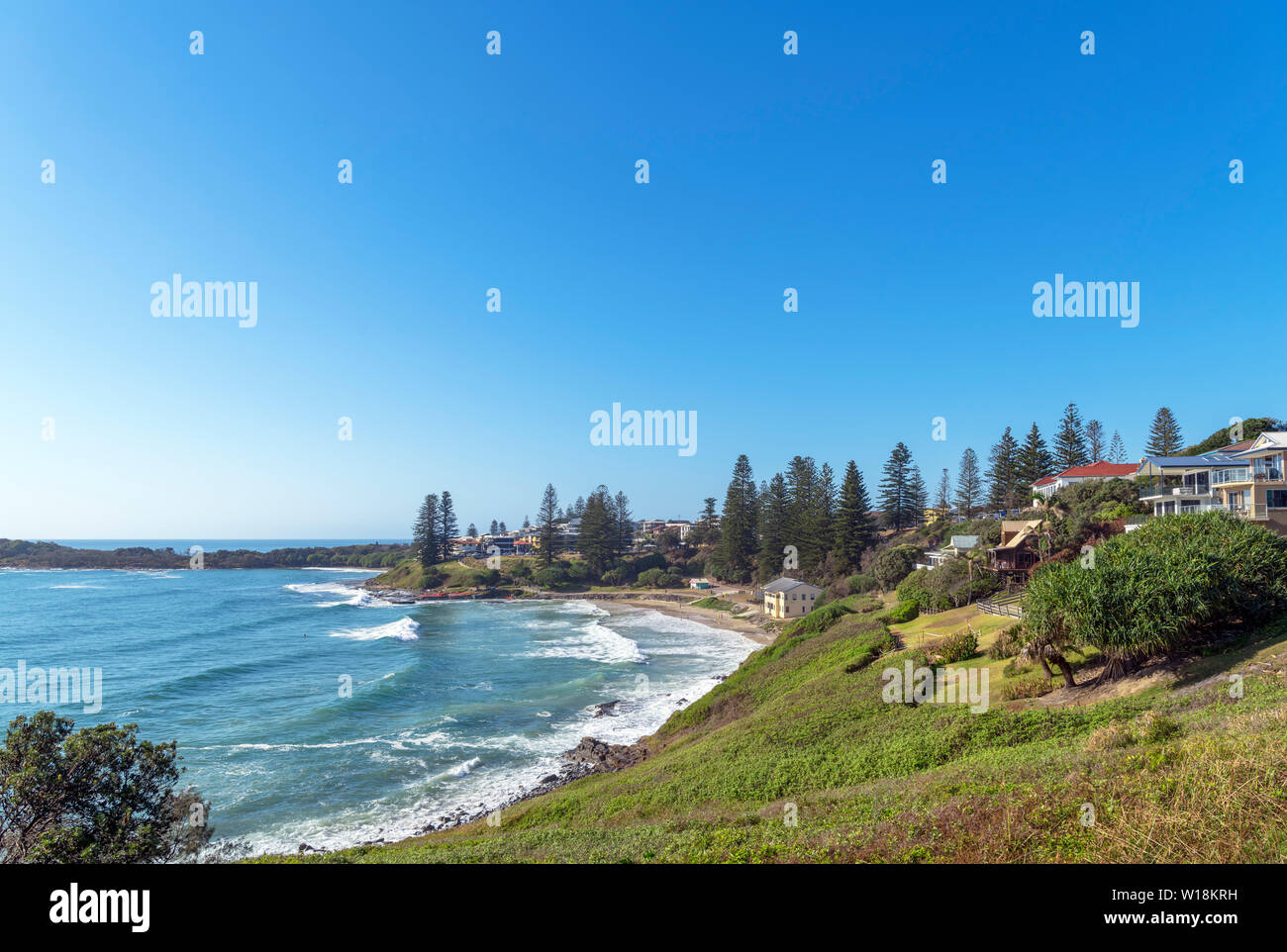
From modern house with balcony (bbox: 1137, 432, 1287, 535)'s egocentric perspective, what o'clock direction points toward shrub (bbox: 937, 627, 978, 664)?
The shrub is roughly at 11 o'clock from the modern house with balcony.

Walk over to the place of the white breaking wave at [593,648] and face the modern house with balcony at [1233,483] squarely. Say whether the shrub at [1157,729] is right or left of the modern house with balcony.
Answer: right

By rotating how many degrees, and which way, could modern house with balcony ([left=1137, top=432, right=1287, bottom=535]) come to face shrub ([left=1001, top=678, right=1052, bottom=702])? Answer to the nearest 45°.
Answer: approximately 45° to its left

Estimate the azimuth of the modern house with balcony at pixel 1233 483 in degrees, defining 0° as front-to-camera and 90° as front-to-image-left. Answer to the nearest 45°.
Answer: approximately 45°
